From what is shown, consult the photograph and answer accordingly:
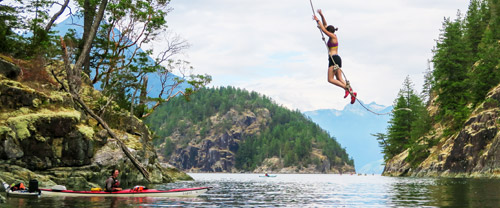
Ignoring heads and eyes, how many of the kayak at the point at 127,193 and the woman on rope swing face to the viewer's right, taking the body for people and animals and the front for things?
1

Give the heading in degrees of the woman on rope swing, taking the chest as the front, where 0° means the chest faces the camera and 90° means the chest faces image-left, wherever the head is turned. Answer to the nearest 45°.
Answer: approximately 90°

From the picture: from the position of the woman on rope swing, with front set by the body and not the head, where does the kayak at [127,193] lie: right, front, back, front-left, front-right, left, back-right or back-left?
front-right

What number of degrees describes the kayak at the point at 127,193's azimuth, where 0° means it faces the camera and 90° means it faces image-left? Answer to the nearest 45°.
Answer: approximately 270°

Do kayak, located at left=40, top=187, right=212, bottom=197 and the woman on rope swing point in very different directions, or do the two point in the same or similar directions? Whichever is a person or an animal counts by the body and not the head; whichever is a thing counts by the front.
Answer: very different directions
